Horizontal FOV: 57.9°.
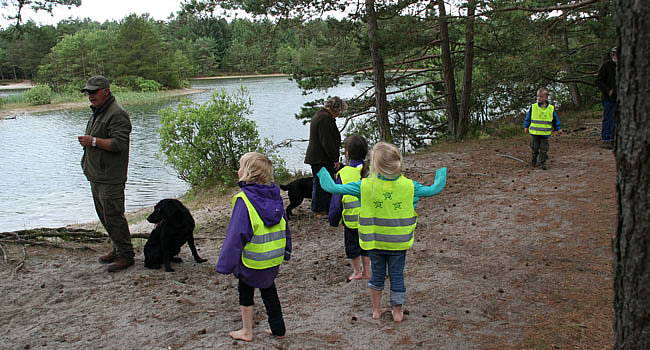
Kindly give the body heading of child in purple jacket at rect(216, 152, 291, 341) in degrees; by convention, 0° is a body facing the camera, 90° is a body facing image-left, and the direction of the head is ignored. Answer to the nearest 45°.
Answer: approximately 135°

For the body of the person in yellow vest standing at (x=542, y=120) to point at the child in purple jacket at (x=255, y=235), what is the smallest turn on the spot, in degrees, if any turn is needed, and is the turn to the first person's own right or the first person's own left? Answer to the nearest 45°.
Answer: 0° — they already face them

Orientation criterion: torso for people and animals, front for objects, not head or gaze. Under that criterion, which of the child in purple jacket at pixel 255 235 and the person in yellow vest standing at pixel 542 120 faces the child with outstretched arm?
the person in yellow vest standing

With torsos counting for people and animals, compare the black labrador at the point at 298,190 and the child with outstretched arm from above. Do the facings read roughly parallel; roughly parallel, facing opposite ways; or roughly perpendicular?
roughly perpendicular

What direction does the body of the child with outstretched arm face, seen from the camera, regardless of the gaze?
away from the camera

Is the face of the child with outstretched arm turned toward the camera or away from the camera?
away from the camera

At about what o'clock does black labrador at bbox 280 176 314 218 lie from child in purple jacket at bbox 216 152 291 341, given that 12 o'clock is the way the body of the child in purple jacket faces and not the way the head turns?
The black labrador is roughly at 2 o'clock from the child in purple jacket.

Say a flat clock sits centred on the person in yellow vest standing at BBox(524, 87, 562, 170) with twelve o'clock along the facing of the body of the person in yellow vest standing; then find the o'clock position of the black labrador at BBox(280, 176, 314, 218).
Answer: The black labrador is roughly at 2 o'clock from the person in yellow vest standing.

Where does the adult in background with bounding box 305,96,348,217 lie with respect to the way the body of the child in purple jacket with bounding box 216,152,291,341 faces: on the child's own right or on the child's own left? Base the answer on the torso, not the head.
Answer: on the child's own right

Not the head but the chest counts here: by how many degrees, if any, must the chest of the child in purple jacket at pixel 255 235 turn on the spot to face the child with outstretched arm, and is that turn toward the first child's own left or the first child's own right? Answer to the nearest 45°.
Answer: approximately 135° to the first child's own right

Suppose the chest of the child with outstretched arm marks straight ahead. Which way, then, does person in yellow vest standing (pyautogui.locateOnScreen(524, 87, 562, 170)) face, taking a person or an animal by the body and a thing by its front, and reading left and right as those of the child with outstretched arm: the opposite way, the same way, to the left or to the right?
the opposite way

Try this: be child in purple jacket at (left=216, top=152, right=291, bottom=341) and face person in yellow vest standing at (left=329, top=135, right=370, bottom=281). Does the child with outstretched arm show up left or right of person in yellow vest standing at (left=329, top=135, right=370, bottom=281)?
right
